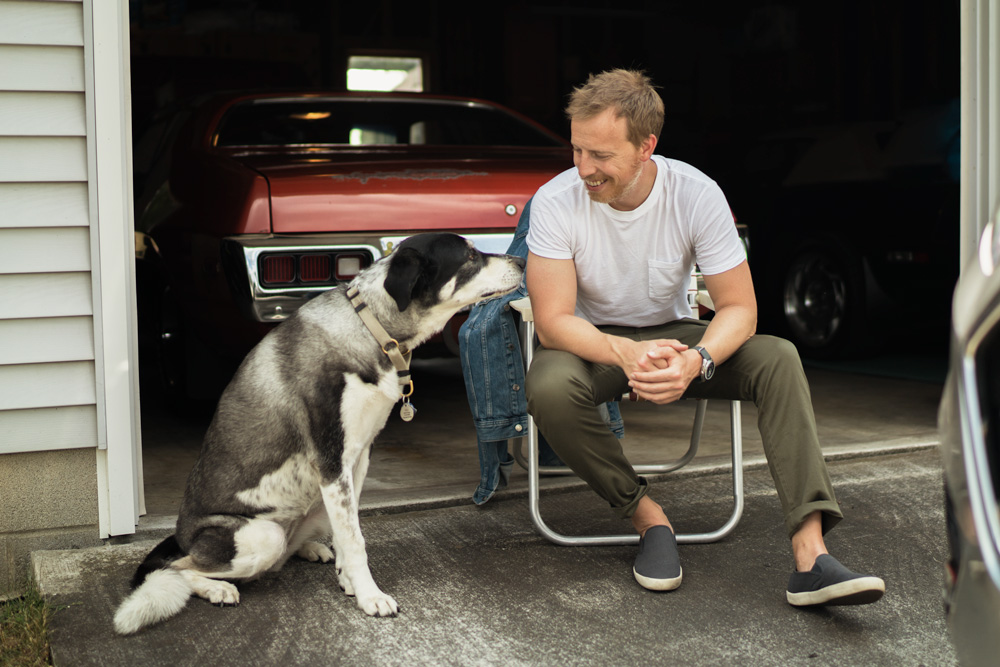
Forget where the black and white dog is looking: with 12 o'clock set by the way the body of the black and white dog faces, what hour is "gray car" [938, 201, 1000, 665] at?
The gray car is roughly at 2 o'clock from the black and white dog.

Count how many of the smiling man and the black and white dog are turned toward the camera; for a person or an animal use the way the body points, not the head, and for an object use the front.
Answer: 1

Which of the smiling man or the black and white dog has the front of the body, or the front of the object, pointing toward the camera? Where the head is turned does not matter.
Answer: the smiling man

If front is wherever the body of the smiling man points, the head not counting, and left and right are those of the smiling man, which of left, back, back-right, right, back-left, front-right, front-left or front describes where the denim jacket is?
back-right

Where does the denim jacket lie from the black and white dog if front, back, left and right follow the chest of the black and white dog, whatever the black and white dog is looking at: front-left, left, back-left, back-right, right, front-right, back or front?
front-left

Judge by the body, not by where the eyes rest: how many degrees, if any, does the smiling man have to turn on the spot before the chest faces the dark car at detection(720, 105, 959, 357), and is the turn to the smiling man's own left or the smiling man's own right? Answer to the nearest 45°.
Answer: approximately 180°

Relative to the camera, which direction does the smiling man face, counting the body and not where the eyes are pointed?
toward the camera

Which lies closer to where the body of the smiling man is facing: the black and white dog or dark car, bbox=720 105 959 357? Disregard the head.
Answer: the black and white dog

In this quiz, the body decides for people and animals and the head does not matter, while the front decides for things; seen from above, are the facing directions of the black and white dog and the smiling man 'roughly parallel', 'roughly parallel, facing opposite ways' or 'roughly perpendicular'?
roughly perpendicular

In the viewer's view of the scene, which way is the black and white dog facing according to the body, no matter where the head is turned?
to the viewer's right
